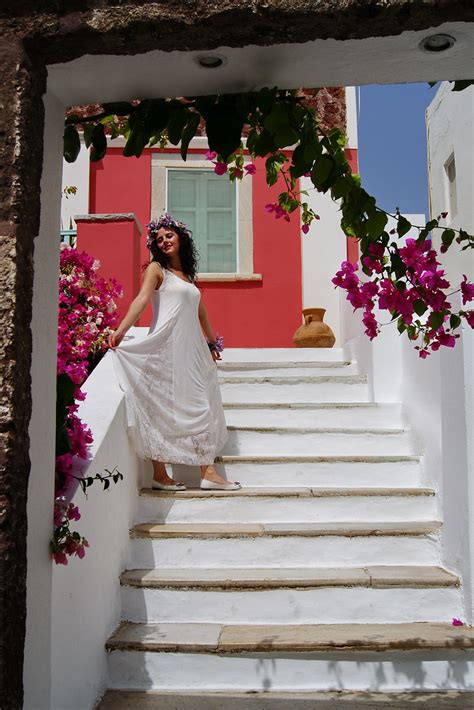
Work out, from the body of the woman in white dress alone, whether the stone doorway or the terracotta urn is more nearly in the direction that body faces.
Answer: the stone doorway

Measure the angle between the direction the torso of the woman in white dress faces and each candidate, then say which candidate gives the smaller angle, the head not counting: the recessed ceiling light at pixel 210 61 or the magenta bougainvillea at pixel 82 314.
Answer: the recessed ceiling light

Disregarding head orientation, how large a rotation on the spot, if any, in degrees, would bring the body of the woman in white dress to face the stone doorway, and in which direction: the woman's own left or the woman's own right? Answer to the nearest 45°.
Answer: approximately 45° to the woman's own right

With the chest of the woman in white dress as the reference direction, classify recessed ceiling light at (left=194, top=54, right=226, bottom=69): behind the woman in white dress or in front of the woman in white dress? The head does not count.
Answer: in front

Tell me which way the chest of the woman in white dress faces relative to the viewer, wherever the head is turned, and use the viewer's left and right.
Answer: facing the viewer and to the right of the viewer

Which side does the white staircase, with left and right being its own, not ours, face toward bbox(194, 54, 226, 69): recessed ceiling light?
front

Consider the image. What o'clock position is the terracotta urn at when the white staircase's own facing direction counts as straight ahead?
The terracotta urn is roughly at 6 o'clock from the white staircase.

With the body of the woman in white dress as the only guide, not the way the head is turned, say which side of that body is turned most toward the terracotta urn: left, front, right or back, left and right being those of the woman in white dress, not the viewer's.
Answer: left

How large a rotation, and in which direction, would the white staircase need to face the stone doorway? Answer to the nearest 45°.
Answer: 0° — it already faces it

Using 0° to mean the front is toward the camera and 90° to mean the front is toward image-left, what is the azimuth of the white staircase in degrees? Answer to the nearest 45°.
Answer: approximately 0°
